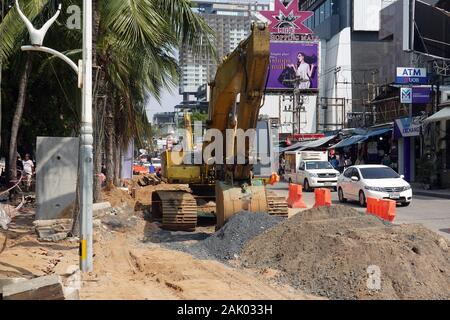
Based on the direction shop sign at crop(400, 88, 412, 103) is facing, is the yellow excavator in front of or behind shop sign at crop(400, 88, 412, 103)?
in front

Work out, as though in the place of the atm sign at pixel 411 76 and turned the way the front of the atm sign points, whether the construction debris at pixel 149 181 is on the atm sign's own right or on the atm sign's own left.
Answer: on the atm sign's own right

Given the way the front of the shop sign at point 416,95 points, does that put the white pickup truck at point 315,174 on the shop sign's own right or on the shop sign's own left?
on the shop sign's own right

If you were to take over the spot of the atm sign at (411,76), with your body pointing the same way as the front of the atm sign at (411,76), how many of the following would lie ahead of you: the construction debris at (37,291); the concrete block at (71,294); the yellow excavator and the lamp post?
4

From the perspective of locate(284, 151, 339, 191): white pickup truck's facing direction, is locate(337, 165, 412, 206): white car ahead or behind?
ahead

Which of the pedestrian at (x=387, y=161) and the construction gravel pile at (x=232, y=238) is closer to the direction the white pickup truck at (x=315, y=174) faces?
the construction gravel pile

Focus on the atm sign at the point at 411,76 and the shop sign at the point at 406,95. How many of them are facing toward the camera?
2

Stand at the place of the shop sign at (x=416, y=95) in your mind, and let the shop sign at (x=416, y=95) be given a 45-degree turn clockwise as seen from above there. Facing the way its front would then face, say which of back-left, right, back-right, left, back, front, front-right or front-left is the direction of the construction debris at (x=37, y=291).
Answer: front-left

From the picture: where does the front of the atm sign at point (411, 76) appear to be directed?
toward the camera

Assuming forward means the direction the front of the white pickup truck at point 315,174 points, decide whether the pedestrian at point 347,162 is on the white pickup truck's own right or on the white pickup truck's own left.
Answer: on the white pickup truck's own left

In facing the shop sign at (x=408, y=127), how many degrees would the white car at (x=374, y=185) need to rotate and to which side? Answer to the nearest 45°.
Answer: approximately 135° to its left

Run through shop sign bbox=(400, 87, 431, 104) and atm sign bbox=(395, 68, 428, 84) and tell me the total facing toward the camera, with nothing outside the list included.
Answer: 2

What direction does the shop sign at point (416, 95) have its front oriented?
toward the camera

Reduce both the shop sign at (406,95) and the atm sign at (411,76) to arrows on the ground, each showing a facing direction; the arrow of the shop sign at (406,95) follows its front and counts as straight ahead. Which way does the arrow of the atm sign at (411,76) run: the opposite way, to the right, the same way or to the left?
the same way

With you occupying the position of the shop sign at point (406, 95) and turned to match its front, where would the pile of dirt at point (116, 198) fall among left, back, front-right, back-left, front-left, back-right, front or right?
front-right

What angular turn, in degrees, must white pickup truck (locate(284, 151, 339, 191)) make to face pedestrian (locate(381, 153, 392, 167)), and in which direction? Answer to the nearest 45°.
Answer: approximately 90° to its left

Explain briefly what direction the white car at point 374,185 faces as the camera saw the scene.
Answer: facing the viewer and to the right of the viewer
